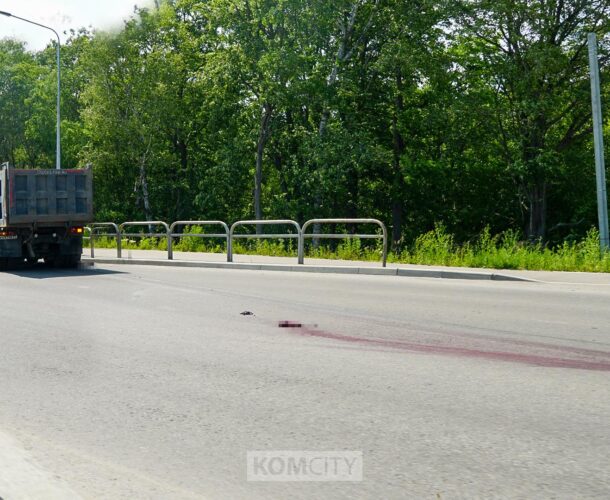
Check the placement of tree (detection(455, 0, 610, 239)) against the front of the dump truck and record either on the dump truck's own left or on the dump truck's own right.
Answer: on the dump truck's own right

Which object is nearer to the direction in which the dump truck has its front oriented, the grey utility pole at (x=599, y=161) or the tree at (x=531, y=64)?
the tree

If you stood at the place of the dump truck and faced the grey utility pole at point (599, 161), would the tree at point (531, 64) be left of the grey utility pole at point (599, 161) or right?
left

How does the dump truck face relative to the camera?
away from the camera

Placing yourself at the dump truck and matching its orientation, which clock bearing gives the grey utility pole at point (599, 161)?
The grey utility pole is roughly at 4 o'clock from the dump truck.

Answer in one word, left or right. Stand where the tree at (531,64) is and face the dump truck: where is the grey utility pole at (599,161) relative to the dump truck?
left
